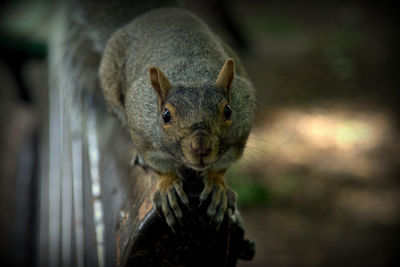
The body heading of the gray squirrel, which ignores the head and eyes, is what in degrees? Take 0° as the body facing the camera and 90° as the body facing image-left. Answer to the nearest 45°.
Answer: approximately 0°
